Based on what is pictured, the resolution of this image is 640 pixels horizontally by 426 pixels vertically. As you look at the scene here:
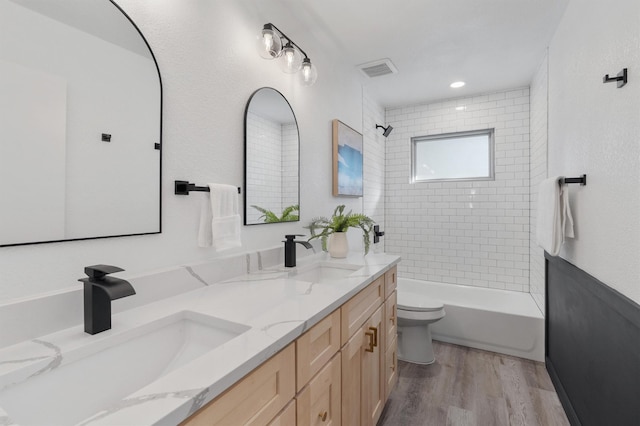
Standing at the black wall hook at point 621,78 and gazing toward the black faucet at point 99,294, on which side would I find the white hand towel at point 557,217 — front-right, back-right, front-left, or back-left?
back-right

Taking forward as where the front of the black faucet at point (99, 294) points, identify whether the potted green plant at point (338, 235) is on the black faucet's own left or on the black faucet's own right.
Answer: on the black faucet's own left

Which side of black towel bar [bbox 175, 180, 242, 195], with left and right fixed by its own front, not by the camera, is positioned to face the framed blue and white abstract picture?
left

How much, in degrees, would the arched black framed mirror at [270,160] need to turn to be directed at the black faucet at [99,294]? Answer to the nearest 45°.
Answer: approximately 90° to its right

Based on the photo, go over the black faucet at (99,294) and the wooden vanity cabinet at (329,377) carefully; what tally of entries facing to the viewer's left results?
0

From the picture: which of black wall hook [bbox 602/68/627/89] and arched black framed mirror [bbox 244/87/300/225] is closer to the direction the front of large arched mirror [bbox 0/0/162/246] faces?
the black wall hook

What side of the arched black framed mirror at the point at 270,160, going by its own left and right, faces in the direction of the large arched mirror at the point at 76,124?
right

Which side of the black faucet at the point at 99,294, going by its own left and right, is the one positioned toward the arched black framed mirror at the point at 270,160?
left

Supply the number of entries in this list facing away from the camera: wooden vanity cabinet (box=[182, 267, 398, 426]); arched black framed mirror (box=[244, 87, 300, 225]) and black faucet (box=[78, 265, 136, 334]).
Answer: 0

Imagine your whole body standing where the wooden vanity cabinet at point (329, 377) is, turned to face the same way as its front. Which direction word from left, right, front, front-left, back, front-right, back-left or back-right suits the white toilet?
left

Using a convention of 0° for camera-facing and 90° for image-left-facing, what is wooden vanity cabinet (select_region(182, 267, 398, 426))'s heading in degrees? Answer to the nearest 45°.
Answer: approximately 315°

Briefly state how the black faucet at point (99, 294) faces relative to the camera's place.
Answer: facing the viewer and to the right of the viewer
